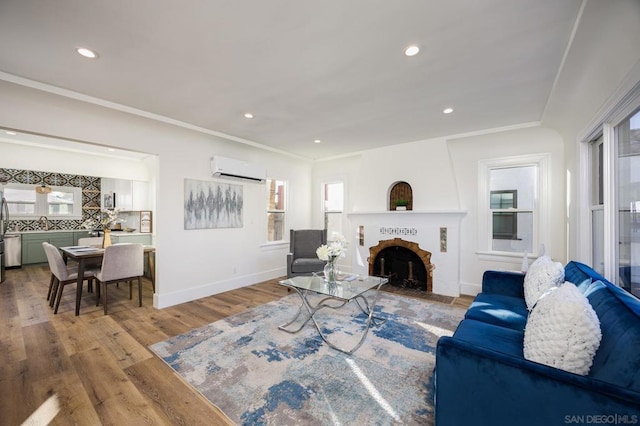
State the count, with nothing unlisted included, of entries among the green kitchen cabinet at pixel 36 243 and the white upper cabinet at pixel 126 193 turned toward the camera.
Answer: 2

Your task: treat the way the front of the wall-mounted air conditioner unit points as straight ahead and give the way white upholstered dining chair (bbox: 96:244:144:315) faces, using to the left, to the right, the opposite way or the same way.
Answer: the opposite way

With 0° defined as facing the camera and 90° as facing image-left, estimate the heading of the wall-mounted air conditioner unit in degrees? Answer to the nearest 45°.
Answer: approximately 315°

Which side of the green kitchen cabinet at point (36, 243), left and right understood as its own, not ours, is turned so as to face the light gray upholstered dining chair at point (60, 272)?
front

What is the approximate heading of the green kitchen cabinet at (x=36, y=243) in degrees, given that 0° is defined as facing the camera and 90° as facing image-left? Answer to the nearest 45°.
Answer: approximately 0°

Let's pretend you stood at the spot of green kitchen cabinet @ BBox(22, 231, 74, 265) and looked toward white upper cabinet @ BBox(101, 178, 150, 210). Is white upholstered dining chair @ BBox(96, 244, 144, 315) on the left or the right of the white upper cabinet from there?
right

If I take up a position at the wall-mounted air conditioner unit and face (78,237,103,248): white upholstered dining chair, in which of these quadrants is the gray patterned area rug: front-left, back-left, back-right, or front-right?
back-left

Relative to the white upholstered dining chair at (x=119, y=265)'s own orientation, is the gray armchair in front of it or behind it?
behind

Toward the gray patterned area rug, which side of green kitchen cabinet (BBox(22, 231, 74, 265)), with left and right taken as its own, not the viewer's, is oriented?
front

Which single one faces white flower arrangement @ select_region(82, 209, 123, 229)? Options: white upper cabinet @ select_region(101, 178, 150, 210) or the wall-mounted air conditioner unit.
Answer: the white upper cabinet

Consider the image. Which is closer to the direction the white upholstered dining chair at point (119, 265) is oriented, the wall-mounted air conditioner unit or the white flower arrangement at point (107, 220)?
the white flower arrangement

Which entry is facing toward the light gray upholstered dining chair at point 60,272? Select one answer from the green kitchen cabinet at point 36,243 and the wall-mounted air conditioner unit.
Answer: the green kitchen cabinet

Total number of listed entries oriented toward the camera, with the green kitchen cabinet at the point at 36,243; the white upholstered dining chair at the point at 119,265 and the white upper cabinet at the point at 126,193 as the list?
2
